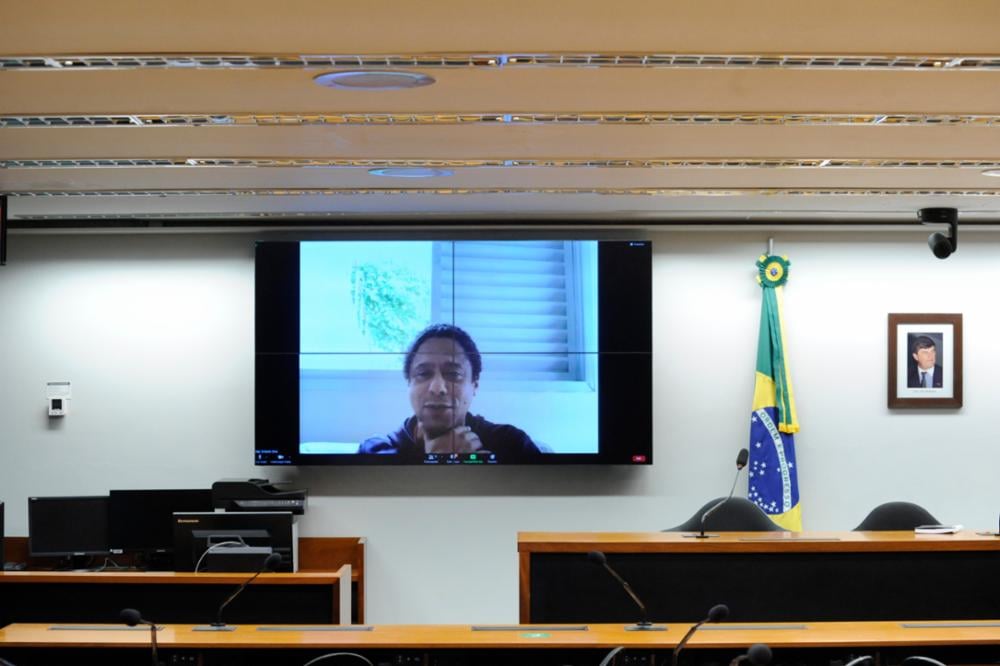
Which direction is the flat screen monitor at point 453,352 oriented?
toward the camera

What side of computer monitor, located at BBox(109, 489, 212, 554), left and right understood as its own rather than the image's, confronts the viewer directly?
front

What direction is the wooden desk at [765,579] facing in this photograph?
toward the camera

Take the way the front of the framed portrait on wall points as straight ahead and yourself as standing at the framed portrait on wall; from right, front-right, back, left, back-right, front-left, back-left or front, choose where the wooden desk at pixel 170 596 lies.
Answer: front-right

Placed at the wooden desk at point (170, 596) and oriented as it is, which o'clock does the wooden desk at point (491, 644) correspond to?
the wooden desk at point (491, 644) is roughly at 11 o'clock from the wooden desk at point (170, 596).

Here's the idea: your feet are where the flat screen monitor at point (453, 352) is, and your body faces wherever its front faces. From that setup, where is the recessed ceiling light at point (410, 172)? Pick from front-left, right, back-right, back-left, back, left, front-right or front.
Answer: front

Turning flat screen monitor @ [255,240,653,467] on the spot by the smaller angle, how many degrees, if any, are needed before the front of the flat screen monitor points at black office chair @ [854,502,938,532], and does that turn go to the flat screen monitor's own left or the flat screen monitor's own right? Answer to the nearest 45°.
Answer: approximately 45° to the flat screen monitor's own left
